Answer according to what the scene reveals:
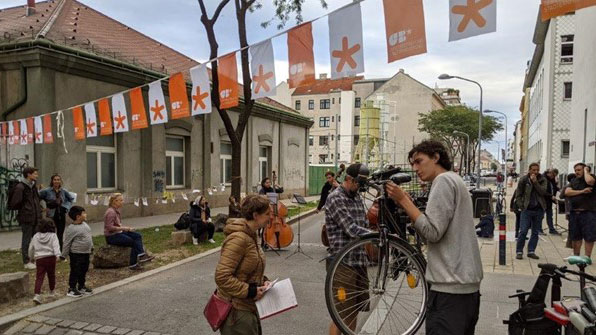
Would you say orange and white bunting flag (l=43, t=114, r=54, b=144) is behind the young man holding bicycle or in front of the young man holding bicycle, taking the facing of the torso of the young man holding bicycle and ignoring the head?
in front

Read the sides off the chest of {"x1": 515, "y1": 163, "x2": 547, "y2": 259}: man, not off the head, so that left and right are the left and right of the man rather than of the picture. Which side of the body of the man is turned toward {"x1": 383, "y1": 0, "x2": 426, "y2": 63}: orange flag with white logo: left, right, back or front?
front

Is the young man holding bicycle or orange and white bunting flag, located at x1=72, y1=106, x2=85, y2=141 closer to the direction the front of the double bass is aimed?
the young man holding bicycle

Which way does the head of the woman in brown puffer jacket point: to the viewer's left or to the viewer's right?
to the viewer's right

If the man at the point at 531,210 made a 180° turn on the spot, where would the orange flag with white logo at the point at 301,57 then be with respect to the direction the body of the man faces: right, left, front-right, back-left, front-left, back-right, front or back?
back-left

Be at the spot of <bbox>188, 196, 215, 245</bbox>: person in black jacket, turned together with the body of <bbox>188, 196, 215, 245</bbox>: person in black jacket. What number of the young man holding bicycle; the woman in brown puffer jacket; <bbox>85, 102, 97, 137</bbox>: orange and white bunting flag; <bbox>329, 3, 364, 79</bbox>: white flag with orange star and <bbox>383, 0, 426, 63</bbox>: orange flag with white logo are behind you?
1

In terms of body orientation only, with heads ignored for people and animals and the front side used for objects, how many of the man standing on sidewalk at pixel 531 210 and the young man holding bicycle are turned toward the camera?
1

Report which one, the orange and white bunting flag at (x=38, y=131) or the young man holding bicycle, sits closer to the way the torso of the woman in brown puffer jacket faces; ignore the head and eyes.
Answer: the young man holding bicycle

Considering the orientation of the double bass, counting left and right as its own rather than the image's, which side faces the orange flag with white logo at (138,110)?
right

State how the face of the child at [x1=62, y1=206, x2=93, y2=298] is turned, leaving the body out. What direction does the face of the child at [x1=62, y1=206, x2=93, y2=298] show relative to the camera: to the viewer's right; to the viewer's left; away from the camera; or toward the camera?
to the viewer's right

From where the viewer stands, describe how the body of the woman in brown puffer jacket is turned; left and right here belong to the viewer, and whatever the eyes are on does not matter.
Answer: facing to the right of the viewer

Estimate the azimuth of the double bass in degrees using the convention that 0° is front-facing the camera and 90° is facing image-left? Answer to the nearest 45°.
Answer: approximately 0°

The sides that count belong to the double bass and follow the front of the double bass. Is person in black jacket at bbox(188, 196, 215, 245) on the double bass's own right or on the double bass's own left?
on the double bass's own right
